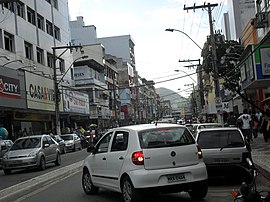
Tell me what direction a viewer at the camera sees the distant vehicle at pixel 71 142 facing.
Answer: facing the viewer and to the left of the viewer

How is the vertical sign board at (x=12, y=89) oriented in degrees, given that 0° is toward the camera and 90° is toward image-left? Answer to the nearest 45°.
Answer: approximately 315°

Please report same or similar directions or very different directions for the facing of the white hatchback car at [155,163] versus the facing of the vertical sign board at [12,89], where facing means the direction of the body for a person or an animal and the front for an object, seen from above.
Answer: very different directions

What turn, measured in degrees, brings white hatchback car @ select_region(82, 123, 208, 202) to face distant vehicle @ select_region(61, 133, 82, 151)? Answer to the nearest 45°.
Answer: approximately 45° to its right

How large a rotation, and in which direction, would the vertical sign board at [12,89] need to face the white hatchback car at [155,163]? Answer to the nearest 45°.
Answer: approximately 45° to its right

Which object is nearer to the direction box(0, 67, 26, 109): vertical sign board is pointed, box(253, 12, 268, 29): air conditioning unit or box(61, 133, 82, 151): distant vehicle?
the air conditioning unit

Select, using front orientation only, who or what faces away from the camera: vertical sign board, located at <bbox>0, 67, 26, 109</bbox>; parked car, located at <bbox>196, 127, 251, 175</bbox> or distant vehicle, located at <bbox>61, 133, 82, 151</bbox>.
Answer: the parked car

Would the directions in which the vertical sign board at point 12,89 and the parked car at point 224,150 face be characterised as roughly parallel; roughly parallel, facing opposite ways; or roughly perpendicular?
roughly perpendicular

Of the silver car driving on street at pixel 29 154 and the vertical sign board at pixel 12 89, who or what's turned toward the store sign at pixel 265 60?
the vertical sign board

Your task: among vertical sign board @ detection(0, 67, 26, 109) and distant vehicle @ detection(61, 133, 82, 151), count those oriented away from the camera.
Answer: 0

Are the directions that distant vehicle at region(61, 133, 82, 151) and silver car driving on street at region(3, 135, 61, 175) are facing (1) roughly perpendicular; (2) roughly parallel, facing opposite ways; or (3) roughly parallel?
roughly parallel

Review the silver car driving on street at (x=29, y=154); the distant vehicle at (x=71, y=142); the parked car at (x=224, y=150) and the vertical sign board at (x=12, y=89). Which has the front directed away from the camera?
the parked car at (x=224, y=150)

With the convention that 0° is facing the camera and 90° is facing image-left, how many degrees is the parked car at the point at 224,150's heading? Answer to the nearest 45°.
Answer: approximately 180°
